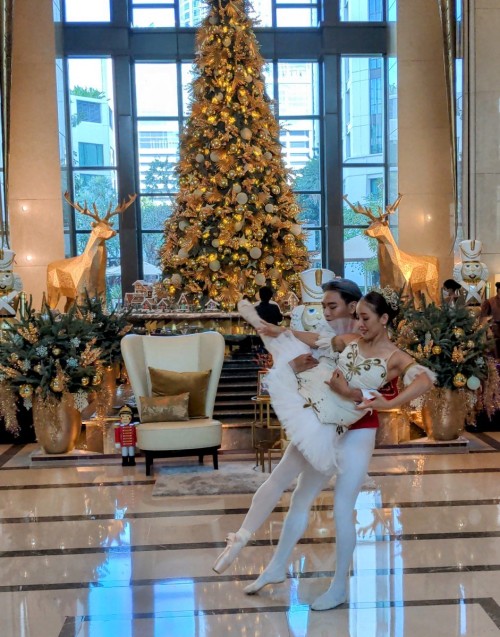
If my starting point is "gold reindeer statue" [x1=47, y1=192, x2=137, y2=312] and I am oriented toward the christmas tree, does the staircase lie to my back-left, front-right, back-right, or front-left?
front-right

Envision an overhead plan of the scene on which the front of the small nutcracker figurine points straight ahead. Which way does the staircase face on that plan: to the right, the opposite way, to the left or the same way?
the same way

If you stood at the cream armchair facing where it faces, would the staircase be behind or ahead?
behind

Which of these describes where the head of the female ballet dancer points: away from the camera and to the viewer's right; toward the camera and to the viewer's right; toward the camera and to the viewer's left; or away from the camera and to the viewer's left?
toward the camera and to the viewer's left

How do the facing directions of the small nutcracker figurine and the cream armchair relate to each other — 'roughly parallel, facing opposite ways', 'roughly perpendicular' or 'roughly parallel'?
roughly parallel

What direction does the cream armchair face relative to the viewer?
toward the camera

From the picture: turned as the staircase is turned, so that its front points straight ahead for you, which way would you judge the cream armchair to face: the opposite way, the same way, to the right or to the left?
the same way

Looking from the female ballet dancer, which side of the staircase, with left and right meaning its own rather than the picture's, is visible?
front

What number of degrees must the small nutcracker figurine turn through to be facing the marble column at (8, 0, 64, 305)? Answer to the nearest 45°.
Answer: approximately 180°

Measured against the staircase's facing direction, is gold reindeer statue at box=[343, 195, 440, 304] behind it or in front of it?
behind
